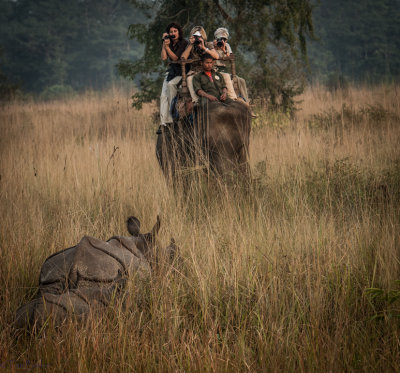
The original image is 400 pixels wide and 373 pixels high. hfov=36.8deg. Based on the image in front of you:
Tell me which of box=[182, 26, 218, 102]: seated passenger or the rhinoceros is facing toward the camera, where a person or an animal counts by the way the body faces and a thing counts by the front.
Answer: the seated passenger

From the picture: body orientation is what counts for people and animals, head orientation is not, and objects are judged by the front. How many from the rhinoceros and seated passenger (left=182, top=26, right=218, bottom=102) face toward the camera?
1

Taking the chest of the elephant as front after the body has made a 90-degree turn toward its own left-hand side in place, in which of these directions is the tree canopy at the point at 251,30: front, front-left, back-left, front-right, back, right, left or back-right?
front-left

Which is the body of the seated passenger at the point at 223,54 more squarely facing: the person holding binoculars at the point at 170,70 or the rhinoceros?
the rhinoceros

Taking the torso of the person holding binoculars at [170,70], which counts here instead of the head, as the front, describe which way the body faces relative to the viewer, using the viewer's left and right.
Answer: facing the viewer and to the left of the viewer

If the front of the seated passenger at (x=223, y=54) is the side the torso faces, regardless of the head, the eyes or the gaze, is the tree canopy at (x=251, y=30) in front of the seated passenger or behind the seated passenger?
behind

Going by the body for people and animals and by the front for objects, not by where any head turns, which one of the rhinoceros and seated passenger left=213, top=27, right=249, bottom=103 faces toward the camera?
the seated passenger

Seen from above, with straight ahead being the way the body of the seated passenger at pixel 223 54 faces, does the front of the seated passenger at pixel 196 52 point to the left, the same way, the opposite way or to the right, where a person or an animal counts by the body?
the same way

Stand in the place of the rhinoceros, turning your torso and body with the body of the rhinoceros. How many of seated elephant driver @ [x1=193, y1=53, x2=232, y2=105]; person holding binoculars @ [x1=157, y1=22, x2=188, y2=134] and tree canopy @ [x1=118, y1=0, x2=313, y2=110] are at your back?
0

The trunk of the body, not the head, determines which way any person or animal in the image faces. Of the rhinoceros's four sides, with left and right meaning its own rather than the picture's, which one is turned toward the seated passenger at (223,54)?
front

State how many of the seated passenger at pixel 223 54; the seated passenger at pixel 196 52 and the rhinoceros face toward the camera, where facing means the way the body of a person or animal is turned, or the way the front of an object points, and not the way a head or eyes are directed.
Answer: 2

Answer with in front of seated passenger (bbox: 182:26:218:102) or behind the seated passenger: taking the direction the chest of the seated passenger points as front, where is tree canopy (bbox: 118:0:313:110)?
behind

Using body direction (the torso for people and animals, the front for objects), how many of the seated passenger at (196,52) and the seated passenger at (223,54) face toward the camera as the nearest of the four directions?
2

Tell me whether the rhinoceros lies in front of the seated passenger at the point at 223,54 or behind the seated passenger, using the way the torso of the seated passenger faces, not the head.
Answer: in front

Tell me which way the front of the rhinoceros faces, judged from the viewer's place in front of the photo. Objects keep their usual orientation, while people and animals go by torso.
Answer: facing away from the viewer and to the right of the viewer

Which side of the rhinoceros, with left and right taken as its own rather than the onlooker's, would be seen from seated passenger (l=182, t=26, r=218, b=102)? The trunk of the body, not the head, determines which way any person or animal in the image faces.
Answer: front

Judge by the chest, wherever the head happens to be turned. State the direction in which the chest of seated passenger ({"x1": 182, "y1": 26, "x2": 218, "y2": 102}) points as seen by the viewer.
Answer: toward the camera

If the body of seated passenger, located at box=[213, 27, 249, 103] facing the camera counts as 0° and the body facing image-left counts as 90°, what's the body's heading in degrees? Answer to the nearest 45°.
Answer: approximately 0°

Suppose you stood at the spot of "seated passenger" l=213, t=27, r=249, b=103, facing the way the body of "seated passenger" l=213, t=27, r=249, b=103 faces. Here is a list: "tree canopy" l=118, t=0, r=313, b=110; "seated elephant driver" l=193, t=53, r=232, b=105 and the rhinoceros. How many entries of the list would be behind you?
1

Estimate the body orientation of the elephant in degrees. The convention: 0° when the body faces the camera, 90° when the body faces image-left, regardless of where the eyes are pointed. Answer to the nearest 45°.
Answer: approximately 315°
